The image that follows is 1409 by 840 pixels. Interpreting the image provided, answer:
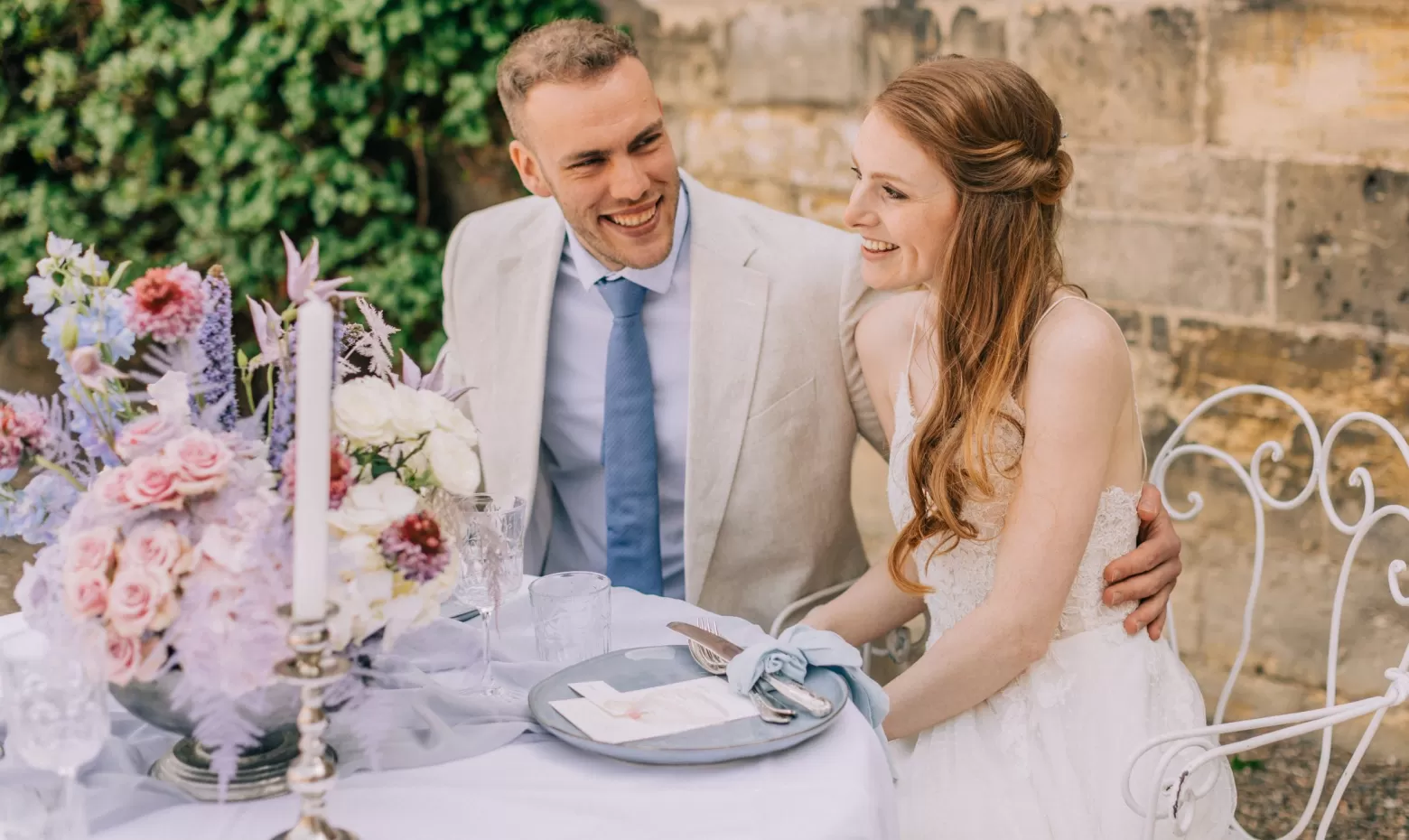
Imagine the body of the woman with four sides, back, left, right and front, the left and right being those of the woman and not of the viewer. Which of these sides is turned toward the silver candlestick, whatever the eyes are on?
front

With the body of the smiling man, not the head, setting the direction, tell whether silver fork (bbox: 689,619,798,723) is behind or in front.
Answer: in front

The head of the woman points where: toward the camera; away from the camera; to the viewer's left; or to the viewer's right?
to the viewer's left

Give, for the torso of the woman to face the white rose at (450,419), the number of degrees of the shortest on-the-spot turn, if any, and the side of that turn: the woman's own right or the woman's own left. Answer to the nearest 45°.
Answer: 0° — they already face it

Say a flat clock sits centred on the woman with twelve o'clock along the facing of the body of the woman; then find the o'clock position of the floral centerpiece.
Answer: The floral centerpiece is roughly at 12 o'clock from the woman.

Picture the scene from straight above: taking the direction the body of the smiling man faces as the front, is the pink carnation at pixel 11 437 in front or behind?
in front

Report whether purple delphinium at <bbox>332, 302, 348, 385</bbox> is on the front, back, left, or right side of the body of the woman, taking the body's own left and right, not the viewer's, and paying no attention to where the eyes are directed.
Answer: front

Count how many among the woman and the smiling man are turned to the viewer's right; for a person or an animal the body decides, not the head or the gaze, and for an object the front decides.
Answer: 0

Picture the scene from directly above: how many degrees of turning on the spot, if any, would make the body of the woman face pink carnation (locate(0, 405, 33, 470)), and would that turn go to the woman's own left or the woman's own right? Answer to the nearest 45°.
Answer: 0° — they already face it

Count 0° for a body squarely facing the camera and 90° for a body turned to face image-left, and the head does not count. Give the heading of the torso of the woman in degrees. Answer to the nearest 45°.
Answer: approximately 45°

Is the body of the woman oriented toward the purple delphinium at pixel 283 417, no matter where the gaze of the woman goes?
yes
